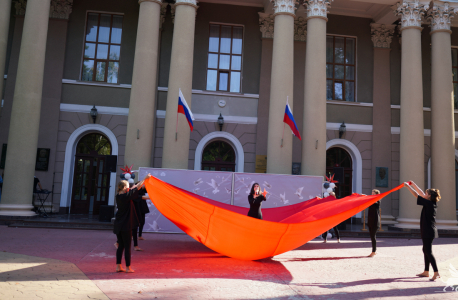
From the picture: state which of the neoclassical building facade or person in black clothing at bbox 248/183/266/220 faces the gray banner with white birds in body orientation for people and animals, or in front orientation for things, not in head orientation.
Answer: the neoclassical building facade

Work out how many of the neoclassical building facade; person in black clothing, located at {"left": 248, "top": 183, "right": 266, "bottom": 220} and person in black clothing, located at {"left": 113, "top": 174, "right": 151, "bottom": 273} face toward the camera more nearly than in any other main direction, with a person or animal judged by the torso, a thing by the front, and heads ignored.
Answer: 2

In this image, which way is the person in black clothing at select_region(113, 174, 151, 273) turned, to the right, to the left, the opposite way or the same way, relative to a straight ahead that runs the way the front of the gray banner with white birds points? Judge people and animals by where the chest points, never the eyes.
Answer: to the left

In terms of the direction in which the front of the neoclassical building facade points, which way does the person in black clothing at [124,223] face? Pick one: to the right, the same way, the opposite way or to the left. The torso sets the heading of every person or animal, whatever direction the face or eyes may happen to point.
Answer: to the left

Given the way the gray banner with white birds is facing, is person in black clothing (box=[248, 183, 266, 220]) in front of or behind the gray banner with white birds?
in front

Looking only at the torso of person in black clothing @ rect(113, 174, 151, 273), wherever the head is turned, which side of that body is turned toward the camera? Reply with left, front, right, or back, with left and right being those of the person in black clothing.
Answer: right

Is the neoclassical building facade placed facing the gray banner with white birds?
yes

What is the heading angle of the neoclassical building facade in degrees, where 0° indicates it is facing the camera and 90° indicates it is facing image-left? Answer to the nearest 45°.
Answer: approximately 0°

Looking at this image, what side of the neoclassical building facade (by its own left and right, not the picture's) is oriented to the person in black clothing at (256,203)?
front

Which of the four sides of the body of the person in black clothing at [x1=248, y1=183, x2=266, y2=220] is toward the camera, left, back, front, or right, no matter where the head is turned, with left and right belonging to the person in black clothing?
front

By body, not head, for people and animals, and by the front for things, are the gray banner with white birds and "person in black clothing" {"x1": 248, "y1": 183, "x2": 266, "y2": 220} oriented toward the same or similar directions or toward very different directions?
same or similar directions

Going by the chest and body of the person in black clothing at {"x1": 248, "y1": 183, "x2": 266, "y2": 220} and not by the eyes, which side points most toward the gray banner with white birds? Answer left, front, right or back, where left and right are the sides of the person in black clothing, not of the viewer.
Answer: back

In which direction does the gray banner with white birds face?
toward the camera

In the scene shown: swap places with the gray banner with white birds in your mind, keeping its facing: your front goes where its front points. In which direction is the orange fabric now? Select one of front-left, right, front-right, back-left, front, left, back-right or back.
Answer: front

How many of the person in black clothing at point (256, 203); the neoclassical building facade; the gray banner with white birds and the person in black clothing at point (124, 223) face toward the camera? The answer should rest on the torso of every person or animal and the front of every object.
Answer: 3

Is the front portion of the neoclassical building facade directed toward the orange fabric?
yes
